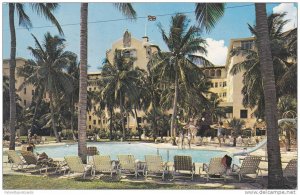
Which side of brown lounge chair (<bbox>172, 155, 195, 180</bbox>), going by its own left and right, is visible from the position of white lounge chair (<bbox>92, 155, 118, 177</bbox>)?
right

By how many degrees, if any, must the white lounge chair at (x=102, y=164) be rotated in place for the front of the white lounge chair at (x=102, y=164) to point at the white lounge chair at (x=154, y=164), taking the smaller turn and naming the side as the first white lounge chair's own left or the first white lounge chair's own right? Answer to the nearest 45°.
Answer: approximately 45° to the first white lounge chair's own left

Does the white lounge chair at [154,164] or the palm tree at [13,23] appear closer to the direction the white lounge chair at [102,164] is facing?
the white lounge chair

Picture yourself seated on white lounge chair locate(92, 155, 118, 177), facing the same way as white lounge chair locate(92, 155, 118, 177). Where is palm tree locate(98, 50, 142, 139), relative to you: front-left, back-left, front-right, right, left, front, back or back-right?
front

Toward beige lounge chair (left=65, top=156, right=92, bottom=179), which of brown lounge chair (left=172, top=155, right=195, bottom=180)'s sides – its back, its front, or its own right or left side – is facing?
right

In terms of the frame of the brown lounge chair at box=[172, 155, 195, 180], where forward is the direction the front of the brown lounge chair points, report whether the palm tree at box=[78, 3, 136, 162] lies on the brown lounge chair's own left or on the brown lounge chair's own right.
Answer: on the brown lounge chair's own right

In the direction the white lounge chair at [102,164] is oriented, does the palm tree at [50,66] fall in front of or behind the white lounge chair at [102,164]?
behind

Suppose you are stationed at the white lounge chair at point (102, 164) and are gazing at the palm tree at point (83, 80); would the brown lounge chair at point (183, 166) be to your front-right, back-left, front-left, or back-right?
back-right
